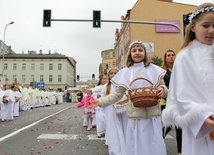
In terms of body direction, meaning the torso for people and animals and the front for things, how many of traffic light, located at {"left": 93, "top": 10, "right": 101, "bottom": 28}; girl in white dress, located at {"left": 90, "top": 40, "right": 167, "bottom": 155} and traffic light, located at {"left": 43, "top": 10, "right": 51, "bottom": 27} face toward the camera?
3

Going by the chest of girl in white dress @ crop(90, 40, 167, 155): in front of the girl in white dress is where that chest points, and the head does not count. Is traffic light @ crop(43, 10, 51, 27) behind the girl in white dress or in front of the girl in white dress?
behind

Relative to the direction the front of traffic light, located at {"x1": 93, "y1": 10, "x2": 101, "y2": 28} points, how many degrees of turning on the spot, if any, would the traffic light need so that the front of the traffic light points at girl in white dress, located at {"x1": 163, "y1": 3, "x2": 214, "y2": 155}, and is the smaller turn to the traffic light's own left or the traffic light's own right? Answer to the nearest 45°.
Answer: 0° — it already faces them

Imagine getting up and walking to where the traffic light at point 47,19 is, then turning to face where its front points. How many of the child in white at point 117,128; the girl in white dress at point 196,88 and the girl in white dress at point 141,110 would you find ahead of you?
3

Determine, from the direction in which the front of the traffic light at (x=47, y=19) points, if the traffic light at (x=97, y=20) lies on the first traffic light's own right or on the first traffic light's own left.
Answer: on the first traffic light's own left

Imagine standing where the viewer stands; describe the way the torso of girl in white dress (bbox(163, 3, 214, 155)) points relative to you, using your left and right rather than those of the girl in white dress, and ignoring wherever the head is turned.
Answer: facing the viewer and to the right of the viewer

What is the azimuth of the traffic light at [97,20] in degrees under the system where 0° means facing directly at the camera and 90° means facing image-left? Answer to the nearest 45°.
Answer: approximately 0°

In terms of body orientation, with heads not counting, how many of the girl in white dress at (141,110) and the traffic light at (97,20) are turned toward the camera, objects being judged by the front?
2

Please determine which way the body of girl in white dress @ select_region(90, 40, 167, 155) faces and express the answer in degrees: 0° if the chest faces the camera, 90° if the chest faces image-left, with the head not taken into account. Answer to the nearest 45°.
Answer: approximately 0°
